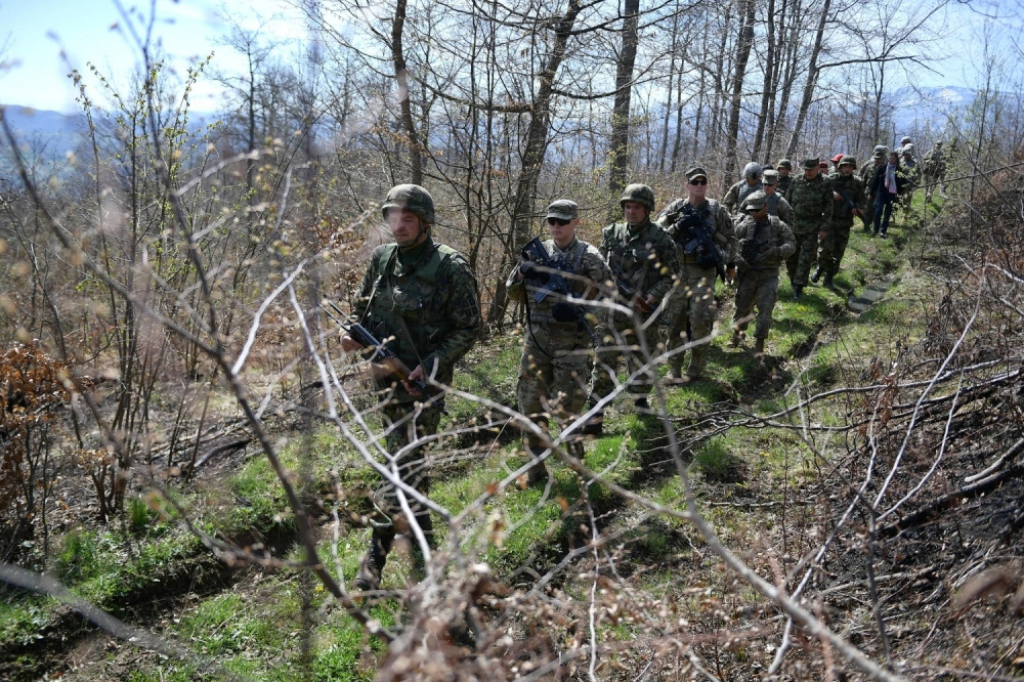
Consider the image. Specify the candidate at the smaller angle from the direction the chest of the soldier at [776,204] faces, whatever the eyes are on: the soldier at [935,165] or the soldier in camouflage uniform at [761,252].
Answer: the soldier in camouflage uniform

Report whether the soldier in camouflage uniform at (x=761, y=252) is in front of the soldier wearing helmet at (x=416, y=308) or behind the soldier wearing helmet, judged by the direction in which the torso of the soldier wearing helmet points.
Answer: behind

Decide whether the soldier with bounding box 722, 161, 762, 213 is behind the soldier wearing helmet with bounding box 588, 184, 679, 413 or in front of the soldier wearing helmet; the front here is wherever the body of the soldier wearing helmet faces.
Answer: behind

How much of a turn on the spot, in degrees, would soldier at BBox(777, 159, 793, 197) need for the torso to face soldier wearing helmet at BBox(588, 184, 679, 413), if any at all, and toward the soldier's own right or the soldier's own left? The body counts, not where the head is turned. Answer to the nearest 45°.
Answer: approximately 45° to the soldier's own left

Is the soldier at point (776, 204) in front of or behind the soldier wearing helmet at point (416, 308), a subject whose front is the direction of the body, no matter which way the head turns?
behind

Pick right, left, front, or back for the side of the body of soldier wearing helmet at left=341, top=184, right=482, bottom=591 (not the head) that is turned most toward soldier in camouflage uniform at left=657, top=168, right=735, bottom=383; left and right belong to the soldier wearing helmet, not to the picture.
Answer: back

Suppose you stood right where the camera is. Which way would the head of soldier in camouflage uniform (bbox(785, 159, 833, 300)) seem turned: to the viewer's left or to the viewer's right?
to the viewer's left

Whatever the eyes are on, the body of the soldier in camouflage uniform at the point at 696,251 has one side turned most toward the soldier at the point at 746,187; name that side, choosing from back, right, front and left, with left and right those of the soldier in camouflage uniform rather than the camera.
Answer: back

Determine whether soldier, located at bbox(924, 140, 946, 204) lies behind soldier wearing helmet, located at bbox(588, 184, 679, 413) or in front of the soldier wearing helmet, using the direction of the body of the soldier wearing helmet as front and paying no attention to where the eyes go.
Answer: behind

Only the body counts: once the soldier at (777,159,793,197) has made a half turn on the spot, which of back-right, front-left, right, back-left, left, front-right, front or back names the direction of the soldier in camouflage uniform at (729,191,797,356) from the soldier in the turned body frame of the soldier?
back-right

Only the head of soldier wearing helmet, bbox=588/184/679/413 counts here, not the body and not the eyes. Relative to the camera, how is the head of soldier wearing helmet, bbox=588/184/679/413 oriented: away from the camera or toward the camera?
toward the camera

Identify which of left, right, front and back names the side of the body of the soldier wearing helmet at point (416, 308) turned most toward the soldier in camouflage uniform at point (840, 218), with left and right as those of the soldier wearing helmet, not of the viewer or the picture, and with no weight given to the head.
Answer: back

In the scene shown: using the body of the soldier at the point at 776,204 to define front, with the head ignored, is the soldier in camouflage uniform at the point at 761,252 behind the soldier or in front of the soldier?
in front

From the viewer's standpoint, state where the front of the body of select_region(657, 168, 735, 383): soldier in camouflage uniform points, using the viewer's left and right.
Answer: facing the viewer

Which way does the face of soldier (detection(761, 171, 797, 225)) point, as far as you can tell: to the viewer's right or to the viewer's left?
to the viewer's left

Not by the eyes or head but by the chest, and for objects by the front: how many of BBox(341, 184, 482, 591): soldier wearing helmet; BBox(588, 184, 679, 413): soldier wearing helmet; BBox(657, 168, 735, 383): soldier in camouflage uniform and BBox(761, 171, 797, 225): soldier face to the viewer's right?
0

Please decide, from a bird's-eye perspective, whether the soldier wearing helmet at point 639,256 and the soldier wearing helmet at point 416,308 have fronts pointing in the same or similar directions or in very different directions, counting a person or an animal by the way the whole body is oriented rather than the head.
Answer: same or similar directions

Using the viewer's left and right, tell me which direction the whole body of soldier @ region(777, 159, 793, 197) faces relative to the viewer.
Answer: facing the viewer and to the left of the viewer
